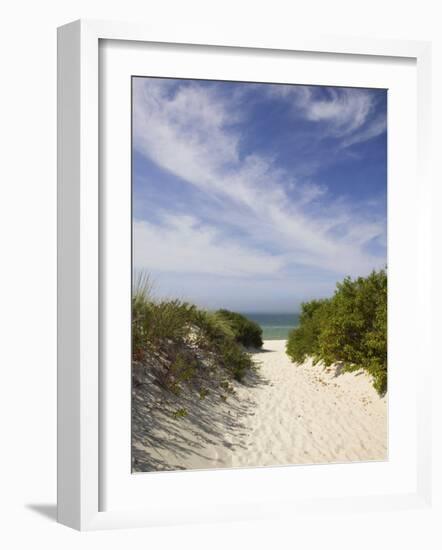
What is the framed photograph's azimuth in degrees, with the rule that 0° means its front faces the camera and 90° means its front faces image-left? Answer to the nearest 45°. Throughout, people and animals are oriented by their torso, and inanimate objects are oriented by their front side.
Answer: approximately 315°
